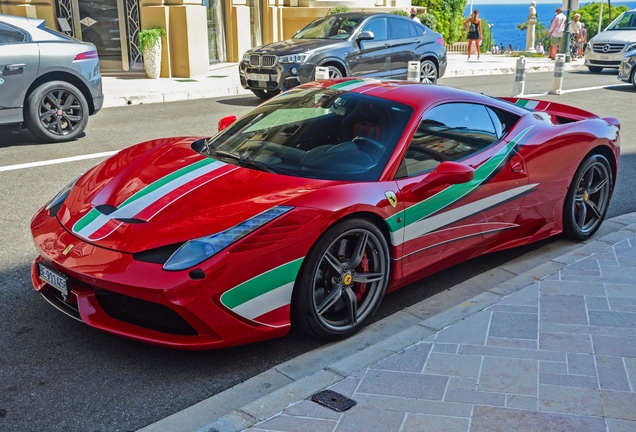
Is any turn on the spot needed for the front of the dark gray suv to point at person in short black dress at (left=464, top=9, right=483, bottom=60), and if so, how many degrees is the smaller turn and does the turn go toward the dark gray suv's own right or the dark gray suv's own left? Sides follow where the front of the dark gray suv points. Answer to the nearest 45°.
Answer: approximately 135° to the dark gray suv's own right

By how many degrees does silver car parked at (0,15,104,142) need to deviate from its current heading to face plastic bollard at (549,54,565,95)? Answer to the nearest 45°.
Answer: approximately 180°

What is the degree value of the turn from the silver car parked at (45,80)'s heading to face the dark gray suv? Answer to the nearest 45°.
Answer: approximately 135° to its right

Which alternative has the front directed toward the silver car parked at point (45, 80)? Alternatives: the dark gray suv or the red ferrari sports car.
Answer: the dark gray suv

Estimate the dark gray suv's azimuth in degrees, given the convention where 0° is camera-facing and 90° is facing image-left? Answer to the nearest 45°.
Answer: approximately 45°

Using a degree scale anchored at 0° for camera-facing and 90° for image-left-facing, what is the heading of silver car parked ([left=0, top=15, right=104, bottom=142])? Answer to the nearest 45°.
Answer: approximately 90°

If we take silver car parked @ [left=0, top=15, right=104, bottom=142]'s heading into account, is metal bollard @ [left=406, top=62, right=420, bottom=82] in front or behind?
behind

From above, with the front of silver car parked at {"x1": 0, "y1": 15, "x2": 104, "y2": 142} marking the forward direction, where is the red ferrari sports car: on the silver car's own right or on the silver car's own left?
on the silver car's own left

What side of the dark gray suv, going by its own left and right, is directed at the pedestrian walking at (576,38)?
back

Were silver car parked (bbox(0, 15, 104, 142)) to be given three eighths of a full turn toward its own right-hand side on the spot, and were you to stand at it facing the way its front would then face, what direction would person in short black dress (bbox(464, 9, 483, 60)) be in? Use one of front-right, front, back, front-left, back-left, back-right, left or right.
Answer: front

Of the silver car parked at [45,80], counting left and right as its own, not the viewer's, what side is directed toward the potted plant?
right

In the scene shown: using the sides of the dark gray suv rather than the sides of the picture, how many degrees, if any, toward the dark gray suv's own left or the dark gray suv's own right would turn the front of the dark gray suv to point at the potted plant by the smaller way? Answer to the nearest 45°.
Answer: approximately 90° to the dark gray suv's own right
